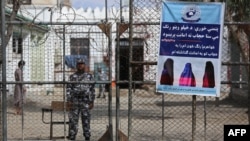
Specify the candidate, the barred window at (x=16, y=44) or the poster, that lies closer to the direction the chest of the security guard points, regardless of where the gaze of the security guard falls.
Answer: the poster

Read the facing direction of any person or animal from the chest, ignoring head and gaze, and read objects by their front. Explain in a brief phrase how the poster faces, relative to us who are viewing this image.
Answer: facing the viewer

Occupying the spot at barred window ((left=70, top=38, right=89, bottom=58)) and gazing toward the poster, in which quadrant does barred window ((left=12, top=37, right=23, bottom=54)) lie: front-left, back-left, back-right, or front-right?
back-right

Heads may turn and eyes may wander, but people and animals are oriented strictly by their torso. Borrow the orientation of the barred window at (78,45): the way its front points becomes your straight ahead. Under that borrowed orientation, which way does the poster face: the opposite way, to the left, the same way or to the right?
the same way

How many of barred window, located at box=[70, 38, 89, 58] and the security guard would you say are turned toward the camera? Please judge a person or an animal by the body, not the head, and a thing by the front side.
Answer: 2

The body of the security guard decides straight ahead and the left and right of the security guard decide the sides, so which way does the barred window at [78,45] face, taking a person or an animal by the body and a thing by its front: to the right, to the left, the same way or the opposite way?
the same way

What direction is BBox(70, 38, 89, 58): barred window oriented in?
toward the camera

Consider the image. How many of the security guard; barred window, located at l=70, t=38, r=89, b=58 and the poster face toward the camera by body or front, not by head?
3

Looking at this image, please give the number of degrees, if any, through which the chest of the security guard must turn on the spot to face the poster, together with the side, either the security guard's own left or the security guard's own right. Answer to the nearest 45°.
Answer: approximately 45° to the security guard's own left

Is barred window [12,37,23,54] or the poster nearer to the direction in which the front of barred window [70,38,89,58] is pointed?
the poster

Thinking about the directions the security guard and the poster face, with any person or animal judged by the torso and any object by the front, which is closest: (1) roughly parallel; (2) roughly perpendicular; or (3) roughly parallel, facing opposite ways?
roughly parallel
